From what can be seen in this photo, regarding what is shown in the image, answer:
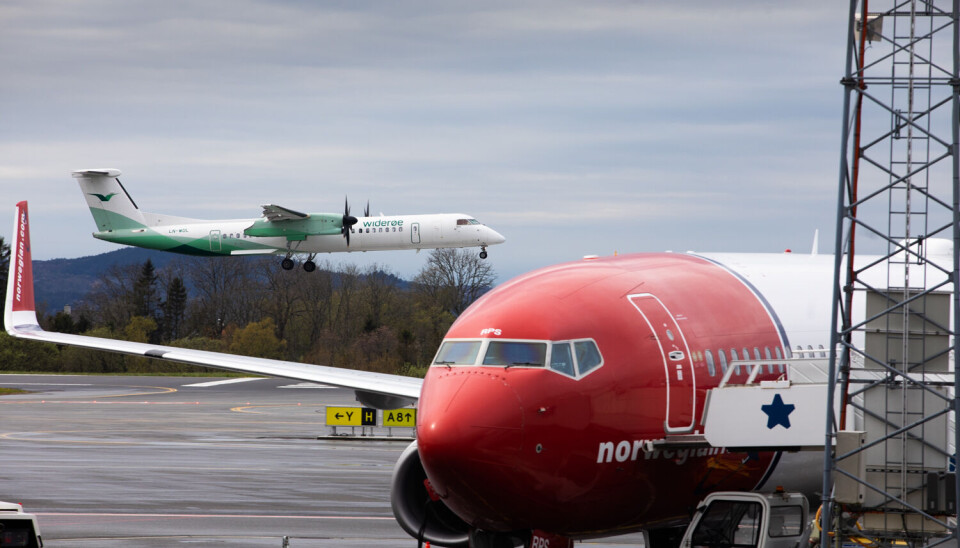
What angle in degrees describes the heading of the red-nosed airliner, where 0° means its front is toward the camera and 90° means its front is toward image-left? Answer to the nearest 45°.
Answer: approximately 45°
